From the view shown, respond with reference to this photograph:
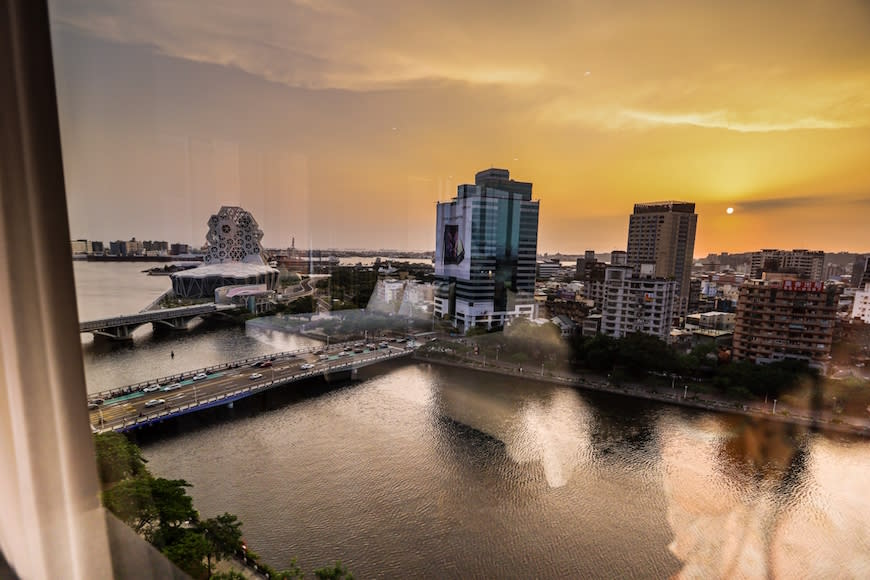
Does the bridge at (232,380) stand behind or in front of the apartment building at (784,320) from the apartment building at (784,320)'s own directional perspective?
in front

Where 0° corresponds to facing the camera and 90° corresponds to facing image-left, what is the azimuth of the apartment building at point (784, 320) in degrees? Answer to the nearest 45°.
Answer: approximately 0°

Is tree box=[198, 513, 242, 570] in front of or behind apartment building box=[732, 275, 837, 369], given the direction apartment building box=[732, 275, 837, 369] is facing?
in front

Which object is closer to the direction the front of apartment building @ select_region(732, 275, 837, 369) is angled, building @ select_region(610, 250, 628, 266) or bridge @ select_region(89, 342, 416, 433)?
the bridge

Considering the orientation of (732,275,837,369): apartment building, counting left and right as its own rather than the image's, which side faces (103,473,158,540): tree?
front

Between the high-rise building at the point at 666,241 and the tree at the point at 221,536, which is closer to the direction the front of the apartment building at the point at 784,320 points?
the tree

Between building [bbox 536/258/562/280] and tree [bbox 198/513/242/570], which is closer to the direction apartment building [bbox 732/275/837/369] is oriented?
the tree

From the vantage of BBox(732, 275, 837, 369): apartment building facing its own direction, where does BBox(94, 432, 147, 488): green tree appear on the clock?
The green tree is roughly at 12 o'clock from the apartment building.

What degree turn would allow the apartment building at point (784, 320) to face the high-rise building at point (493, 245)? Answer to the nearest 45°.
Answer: approximately 90° to its right

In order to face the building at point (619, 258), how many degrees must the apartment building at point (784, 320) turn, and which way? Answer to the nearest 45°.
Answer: approximately 135° to its right
